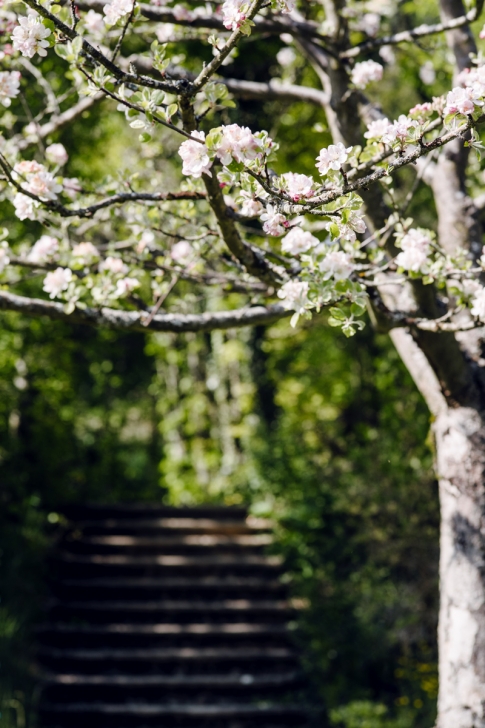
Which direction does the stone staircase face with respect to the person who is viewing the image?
facing the viewer
